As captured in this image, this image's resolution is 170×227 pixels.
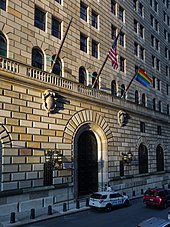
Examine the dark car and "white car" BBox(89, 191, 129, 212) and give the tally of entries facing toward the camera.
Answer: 0

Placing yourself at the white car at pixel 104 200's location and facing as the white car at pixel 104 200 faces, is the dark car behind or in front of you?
in front

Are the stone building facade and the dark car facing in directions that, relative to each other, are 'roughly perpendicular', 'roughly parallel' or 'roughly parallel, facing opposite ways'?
roughly perpendicular

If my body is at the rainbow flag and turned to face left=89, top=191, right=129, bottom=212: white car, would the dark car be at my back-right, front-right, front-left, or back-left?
front-left

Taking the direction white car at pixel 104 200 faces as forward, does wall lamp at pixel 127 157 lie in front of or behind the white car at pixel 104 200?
in front
